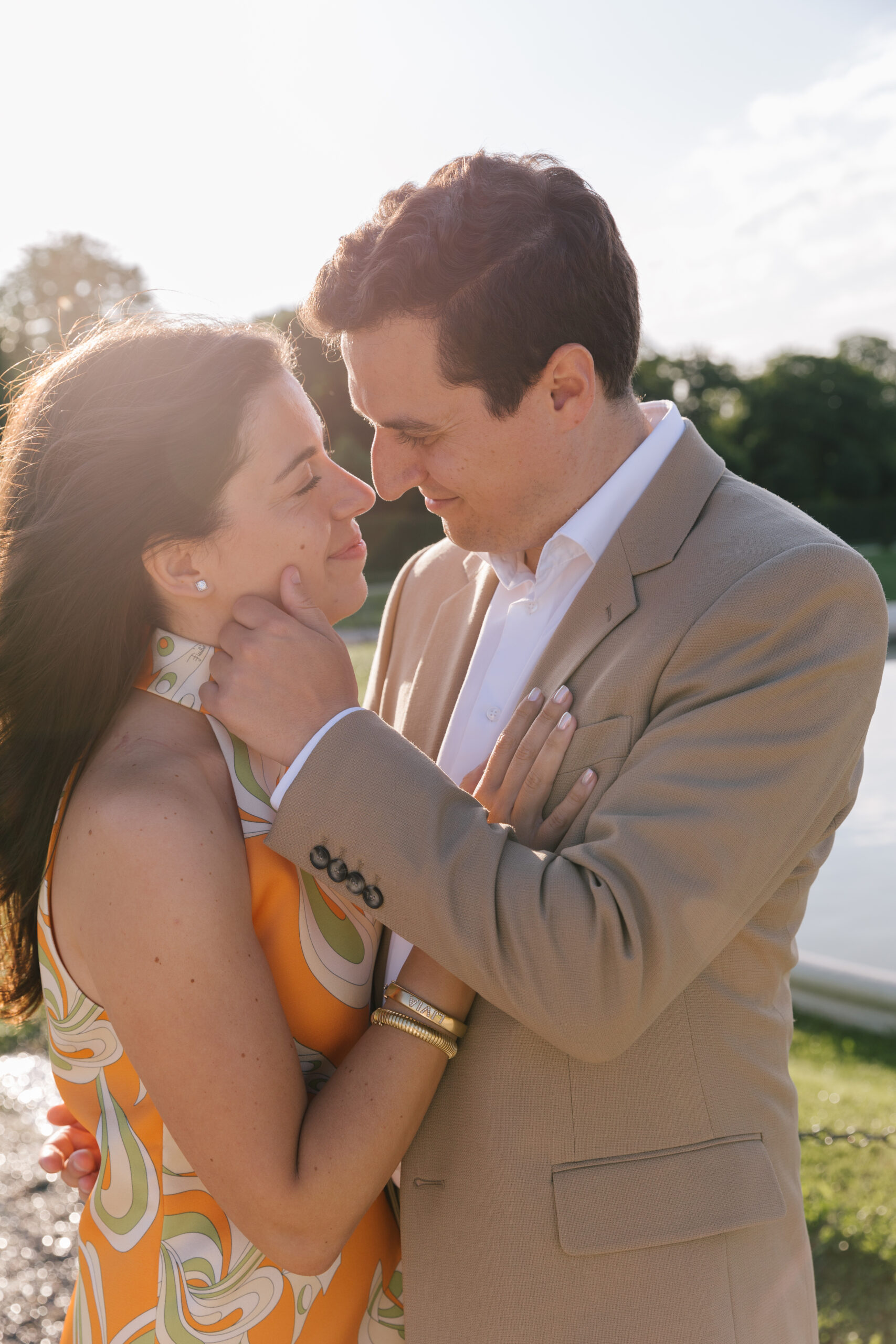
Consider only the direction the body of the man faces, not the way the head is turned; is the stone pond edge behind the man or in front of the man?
behind

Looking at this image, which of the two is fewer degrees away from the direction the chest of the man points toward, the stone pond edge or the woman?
the woman

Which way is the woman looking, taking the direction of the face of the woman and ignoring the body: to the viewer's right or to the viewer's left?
to the viewer's right

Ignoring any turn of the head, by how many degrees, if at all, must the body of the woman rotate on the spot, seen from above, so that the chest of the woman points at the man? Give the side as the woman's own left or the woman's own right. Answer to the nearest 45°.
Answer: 0° — they already face them

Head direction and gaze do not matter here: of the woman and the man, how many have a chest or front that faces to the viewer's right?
1

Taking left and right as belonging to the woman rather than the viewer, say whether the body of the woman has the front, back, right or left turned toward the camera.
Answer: right

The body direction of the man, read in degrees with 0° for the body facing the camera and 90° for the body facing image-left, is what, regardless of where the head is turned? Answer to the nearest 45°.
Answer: approximately 45°
